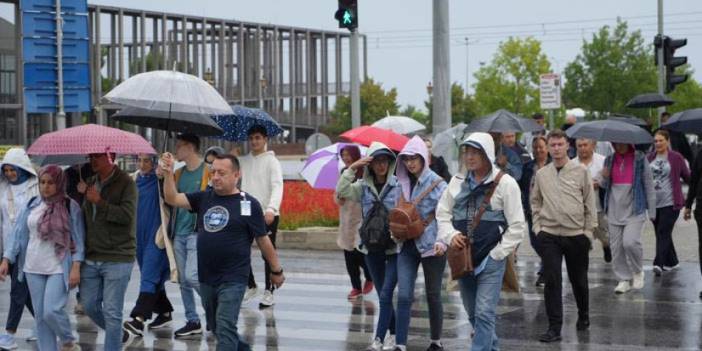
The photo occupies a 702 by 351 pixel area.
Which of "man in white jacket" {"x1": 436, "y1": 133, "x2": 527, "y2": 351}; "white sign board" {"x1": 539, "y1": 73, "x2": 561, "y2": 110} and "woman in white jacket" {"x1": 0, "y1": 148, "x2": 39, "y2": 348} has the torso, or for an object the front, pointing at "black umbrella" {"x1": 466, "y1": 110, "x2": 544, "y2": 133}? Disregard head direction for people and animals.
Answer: the white sign board

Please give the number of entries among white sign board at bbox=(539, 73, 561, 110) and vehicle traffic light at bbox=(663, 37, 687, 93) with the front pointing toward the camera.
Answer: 1

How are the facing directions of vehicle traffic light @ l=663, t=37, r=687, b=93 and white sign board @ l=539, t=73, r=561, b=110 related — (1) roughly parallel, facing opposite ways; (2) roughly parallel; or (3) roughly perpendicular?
roughly perpendicular

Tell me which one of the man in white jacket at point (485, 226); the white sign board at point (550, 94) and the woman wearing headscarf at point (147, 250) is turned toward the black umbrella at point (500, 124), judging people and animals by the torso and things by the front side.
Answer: the white sign board

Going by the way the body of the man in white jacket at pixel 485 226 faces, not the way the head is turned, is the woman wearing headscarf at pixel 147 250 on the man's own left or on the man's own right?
on the man's own right
